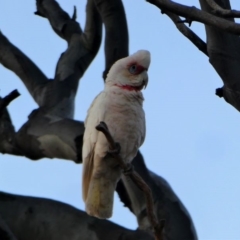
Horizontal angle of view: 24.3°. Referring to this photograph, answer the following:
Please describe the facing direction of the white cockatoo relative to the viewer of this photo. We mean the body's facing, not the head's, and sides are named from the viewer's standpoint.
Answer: facing the viewer and to the right of the viewer
